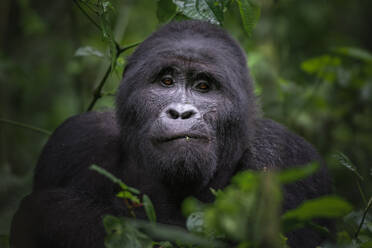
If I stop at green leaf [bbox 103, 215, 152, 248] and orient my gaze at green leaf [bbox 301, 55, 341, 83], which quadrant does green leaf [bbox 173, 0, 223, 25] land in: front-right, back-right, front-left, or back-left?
front-left

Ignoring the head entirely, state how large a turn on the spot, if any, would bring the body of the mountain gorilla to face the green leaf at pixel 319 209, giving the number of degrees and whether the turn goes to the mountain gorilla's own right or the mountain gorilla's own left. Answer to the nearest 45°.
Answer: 0° — it already faces it

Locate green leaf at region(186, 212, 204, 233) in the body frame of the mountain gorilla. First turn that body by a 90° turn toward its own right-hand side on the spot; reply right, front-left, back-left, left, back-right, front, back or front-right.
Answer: left

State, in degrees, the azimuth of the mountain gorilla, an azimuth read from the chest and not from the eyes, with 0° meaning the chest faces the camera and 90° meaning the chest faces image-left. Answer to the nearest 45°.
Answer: approximately 0°

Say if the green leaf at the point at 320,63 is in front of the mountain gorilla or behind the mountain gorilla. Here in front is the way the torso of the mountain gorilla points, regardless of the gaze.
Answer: behind

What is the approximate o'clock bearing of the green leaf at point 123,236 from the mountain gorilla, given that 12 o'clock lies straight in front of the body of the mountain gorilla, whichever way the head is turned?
The green leaf is roughly at 12 o'clock from the mountain gorilla.
